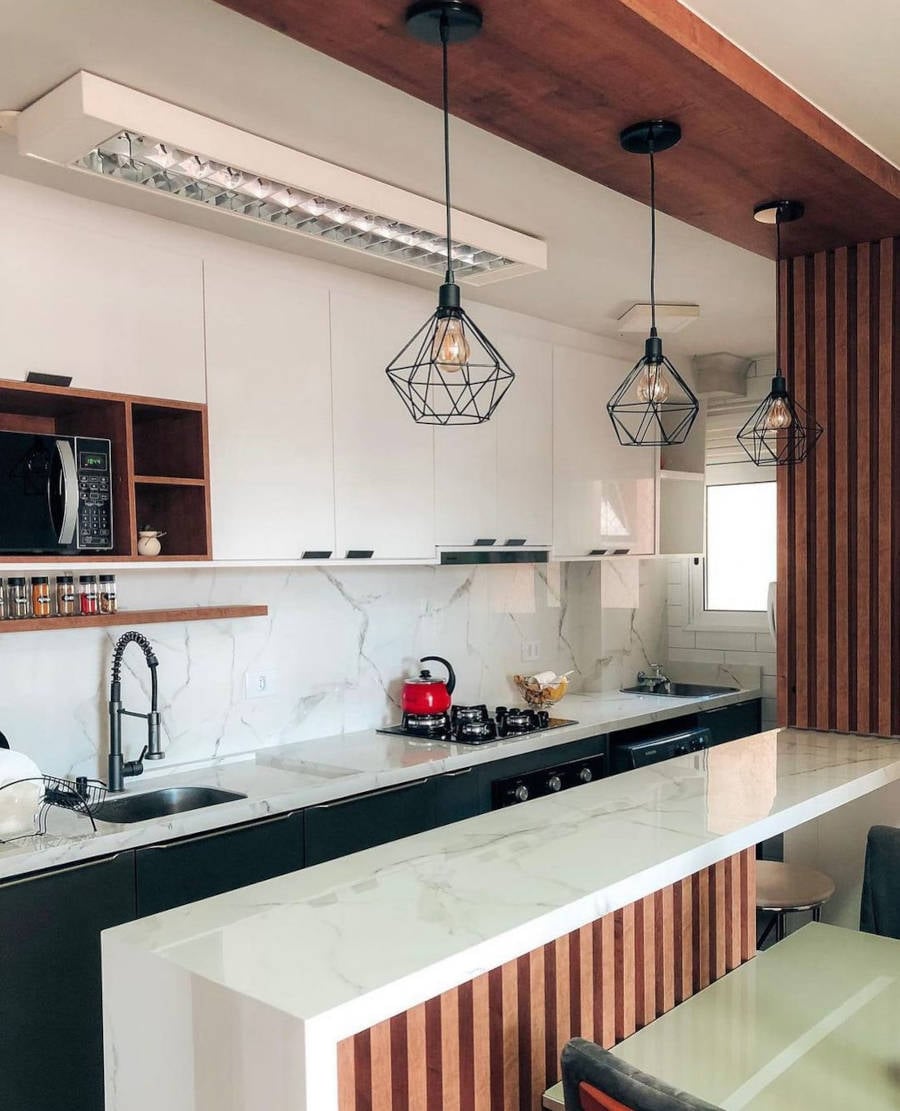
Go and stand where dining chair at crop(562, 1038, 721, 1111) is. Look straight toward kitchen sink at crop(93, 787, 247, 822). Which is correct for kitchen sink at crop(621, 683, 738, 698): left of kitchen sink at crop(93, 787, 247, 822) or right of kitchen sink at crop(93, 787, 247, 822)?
right

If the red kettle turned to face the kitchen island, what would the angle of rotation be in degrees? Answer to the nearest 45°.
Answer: approximately 90° to its left

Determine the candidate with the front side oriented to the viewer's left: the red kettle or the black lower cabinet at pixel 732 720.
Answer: the red kettle

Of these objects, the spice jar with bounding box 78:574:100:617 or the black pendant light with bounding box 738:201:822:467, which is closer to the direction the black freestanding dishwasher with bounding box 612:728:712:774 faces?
the black pendant light

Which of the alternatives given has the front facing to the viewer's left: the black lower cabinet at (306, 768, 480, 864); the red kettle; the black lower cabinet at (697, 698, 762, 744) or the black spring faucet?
the red kettle

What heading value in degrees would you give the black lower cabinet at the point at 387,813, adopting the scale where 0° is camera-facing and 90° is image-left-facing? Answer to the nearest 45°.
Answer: approximately 315°

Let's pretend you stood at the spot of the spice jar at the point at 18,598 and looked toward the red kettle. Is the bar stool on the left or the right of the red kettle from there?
right

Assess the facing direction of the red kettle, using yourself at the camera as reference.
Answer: facing to the left of the viewer

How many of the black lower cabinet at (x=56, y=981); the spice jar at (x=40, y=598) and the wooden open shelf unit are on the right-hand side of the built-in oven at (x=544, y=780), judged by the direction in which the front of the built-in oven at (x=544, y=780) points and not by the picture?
3

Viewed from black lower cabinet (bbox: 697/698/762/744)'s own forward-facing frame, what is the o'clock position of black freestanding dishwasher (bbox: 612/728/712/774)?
The black freestanding dishwasher is roughly at 2 o'clock from the black lower cabinet.
